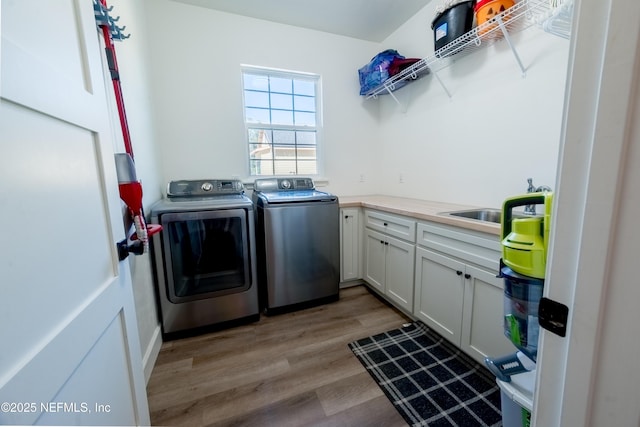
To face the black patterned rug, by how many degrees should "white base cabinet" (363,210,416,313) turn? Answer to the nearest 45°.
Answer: approximately 45° to its left

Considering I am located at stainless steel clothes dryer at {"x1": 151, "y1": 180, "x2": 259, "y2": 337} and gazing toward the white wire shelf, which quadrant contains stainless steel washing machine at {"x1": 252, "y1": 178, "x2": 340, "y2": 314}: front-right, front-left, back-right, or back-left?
front-left

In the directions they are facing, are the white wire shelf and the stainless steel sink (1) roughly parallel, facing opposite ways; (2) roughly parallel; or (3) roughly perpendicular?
roughly parallel

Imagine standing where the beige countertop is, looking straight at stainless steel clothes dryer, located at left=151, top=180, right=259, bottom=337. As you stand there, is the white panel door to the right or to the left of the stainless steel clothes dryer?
left

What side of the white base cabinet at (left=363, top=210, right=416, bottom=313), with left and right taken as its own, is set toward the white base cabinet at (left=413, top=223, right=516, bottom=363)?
left

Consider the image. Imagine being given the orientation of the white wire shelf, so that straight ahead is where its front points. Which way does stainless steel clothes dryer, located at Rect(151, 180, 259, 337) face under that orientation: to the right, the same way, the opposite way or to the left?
to the left

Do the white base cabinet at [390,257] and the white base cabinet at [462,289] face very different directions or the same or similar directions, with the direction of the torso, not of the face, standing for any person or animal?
same or similar directions

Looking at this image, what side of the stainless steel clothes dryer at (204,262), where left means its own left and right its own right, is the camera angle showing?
front

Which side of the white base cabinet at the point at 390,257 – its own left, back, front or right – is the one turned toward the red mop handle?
front

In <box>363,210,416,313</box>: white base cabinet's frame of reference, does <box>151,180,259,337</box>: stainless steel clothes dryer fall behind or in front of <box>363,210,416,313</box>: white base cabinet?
in front

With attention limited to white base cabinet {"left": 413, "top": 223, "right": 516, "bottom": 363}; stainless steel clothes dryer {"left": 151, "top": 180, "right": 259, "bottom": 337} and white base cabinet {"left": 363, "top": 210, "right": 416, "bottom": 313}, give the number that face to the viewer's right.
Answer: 0

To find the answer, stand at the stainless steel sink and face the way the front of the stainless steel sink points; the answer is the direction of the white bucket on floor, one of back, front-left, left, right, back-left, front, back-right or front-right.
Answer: front-left

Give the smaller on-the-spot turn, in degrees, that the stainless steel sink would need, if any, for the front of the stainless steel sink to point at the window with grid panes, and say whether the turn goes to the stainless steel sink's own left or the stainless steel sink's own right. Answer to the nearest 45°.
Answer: approximately 45° to the stainless steel sink's own right

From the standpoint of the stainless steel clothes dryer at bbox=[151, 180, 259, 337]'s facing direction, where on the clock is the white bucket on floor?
The white bucket on floor is roughly at 11 o'clock from the stainless steel clothes dryer.

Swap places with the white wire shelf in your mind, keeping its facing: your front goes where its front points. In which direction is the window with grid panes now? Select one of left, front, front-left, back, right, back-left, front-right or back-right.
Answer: front-right

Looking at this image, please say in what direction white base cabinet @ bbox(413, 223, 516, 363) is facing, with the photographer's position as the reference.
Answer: facing the viewer and to the left of the viewer

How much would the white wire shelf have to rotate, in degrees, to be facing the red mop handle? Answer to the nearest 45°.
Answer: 0° — it already faces it
